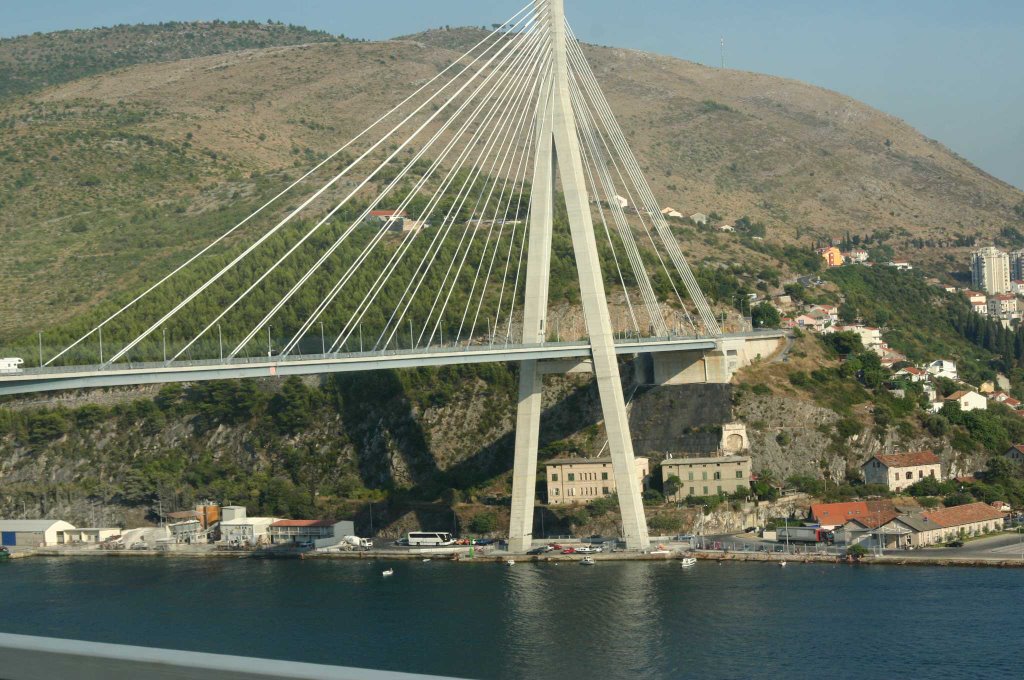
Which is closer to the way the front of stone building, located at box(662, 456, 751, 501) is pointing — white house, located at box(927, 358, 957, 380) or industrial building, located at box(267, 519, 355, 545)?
the industrial building

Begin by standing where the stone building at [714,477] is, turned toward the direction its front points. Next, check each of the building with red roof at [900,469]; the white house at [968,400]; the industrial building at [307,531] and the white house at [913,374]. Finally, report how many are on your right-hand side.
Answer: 1

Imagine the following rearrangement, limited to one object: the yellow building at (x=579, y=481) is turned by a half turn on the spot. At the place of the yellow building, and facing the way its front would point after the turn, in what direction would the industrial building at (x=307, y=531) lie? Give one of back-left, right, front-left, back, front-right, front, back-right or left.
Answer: left

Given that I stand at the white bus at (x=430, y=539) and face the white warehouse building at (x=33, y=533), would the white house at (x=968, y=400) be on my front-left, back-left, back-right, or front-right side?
back-right

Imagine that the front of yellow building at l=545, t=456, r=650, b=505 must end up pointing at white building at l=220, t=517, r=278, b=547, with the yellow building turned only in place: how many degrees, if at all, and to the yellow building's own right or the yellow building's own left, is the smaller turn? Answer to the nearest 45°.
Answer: approximately 90° to the yellow building's own right

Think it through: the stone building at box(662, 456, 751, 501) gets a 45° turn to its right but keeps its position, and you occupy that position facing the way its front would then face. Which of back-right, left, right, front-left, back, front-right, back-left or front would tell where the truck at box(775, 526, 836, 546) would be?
left

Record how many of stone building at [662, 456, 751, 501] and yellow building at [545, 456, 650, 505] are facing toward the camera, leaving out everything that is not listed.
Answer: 2

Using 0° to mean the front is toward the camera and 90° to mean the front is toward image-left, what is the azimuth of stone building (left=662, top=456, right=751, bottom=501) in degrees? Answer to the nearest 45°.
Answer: approximately 0°

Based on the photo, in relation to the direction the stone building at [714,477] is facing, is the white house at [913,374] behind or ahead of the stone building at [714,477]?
behind

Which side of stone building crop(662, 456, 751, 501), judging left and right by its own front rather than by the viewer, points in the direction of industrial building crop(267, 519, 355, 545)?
right

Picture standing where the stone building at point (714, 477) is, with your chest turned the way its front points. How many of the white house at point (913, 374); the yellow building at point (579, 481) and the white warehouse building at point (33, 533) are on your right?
2

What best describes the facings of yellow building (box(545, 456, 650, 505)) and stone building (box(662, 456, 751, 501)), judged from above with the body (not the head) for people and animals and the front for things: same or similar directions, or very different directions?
same or similar directions

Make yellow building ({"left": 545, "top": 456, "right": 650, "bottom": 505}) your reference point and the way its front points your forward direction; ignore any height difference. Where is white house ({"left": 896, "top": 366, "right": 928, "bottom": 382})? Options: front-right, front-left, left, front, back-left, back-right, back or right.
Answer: back-left

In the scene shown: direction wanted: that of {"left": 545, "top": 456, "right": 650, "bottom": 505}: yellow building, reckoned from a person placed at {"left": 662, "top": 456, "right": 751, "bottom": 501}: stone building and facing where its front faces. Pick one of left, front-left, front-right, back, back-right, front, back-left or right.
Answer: right

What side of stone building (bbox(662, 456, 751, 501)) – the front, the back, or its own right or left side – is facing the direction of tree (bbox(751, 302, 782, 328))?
back

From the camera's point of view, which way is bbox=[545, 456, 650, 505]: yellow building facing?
toward the camera
